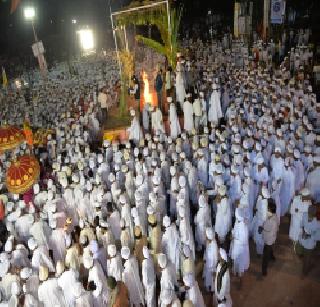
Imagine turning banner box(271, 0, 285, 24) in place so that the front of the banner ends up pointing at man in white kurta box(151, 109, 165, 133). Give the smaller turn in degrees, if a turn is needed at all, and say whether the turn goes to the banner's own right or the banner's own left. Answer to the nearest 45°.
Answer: approximately 45° to the banner's own right

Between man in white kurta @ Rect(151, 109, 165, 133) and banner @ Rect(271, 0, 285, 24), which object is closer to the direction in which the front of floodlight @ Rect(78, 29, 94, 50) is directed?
the man in white kurta

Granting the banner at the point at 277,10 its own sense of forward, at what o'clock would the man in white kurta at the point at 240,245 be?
The man in white kurta is roughly at 12 o'clock from the banner.

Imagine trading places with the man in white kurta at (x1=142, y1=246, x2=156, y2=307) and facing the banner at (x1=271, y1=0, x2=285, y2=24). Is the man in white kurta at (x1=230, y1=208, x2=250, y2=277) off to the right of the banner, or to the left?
right

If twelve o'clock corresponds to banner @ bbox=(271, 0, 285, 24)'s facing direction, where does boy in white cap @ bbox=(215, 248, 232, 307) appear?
The boy in white cap is roughly at 12 o'clock from the banner.

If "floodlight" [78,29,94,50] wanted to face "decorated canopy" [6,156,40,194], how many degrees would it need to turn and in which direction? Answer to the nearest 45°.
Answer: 0° — it already faces it

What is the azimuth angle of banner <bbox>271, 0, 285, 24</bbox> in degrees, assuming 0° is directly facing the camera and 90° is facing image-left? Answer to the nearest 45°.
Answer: approximately 0°

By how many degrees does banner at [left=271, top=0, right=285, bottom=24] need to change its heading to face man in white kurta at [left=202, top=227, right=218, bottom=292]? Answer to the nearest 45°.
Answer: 0° — it already faces them

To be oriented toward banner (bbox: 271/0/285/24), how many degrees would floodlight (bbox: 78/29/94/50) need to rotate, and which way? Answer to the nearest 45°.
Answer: approximately 45° to its left

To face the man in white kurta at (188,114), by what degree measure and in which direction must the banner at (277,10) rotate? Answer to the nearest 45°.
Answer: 0° — it already faces them

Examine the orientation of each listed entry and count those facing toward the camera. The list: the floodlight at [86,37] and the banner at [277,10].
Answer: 2

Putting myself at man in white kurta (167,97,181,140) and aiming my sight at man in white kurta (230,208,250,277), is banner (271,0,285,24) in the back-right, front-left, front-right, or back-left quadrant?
back-left
